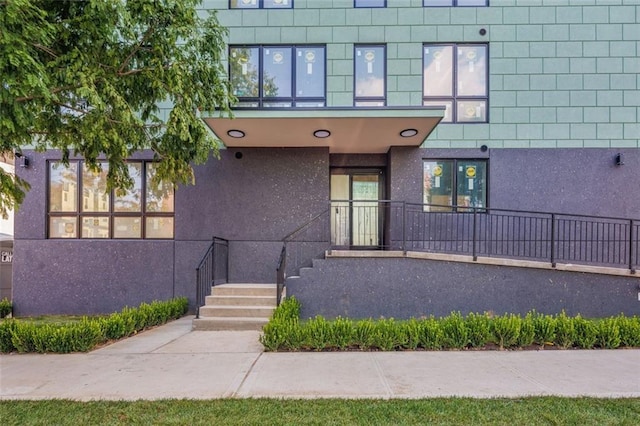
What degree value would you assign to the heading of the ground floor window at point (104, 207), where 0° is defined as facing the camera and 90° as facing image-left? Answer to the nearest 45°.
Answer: approximately 0°

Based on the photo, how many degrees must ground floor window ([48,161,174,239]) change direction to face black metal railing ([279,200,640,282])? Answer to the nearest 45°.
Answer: approximately 45° to its left

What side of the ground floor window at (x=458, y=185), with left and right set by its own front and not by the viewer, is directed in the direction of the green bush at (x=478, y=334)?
front

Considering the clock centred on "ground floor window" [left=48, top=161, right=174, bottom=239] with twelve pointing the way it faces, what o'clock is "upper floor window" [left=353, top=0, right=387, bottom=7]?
The upper floor window is roughly at 10 o'clock from the ground floor window.

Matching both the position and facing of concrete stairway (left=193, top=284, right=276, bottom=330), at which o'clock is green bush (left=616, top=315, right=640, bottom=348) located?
The green bush is roughly at 10 o'clock from the concrete stairway.

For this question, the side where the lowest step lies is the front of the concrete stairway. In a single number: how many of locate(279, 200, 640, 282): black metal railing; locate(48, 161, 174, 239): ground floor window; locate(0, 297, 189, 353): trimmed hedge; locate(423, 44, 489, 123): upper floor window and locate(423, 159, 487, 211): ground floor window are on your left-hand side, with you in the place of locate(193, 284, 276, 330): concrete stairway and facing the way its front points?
3

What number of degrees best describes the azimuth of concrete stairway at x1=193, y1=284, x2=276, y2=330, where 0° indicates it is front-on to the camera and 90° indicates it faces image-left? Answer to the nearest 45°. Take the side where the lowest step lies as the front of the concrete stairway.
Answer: approximately 0°

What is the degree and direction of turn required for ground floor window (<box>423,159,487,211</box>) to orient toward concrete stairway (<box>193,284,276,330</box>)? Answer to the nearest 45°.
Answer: approximately 45° to its right

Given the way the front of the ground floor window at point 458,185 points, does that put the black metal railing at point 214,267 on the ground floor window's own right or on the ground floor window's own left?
on the ground floor window's own right
